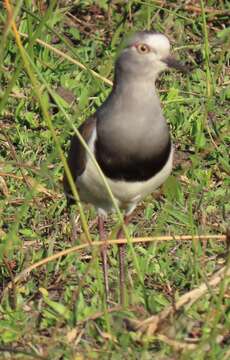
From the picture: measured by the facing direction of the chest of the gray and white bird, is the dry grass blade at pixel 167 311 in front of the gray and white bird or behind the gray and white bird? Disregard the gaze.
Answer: in front

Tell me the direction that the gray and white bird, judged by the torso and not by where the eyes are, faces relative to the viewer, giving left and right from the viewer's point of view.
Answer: facing the viewer and to the right of the viewer
